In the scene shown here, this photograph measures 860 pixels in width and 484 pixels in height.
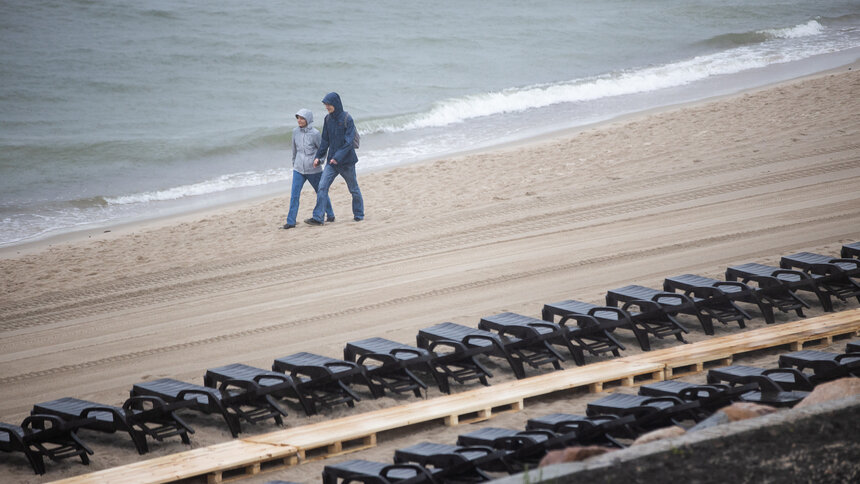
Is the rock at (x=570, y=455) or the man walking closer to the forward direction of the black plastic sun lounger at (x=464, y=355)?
the man walking

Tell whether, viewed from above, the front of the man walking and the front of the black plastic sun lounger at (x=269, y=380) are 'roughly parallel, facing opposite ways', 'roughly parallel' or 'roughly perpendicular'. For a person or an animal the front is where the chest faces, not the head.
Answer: roughly perpendicular

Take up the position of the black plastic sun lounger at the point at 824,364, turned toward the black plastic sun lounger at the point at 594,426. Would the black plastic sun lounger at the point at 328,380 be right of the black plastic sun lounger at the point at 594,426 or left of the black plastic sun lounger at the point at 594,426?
right

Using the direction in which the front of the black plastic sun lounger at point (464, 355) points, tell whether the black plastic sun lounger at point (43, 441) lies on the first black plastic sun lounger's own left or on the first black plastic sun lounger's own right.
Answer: on the first black plastic sun lounger's own left

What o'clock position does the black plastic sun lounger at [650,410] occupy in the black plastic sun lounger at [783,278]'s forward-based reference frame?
the black plastic sun lounger at [650,410] is roughly at 8 o'clock from the black plastic sun lounger at [783,278].

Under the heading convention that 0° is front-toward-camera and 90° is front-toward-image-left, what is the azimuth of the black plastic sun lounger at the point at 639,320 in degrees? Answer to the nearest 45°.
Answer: approximately 135°

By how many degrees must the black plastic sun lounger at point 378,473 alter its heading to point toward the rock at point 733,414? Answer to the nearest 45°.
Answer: approximately 135° to its right

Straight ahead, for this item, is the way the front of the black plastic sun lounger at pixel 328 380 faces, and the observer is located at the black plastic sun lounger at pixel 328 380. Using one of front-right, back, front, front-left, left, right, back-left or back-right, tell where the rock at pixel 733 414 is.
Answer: back

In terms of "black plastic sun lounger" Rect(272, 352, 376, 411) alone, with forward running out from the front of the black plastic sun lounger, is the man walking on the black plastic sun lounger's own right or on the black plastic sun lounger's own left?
on the black plastic sun lounger's own right

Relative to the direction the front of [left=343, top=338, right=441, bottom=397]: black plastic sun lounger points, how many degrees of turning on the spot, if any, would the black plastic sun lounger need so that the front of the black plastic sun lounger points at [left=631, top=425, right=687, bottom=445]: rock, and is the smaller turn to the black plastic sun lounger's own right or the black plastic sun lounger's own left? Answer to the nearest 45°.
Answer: approximately 180°

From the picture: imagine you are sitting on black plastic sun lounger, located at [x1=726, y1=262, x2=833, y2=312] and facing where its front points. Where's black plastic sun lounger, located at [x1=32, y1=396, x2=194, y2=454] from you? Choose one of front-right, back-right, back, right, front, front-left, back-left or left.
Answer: left

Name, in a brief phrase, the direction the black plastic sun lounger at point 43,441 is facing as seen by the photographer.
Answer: facing away from the viewer and to the left of the viewer

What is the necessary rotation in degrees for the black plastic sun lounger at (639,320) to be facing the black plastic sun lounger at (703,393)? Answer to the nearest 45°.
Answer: approximately 135° to its left
